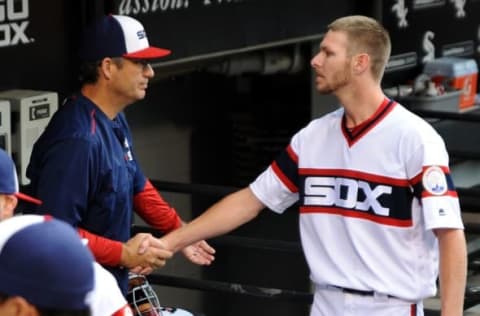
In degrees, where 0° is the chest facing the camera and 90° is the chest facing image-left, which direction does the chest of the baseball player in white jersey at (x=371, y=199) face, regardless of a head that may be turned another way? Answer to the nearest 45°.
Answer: approximately 45°

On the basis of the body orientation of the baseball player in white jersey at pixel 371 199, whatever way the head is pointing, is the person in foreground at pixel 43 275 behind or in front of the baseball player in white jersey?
in front

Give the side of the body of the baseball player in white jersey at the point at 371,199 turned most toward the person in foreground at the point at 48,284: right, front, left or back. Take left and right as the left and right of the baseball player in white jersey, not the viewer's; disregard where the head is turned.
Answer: front

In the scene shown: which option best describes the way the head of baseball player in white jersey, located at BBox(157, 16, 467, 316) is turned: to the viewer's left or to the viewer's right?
to the viewer's left
